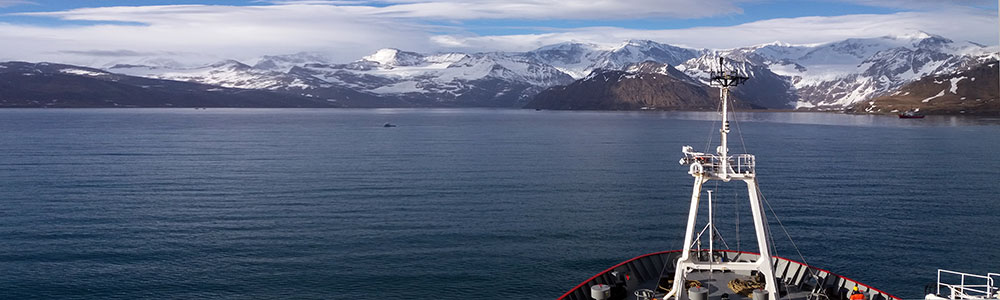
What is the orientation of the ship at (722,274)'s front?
away from the camera
